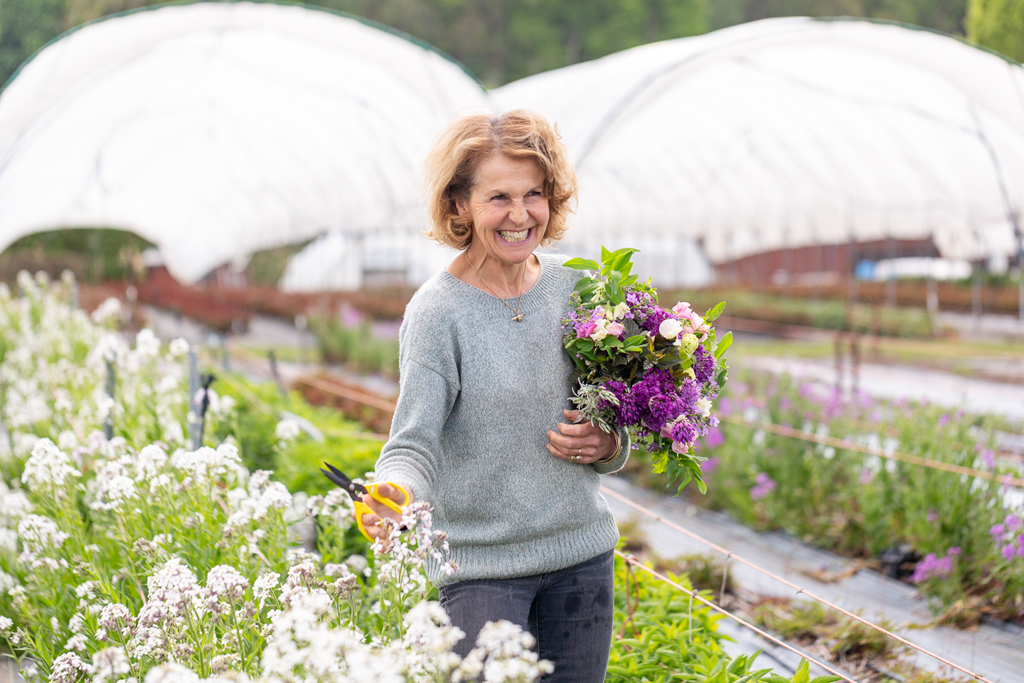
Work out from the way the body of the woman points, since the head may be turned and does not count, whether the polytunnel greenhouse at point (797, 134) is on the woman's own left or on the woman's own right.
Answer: on the woman's own left

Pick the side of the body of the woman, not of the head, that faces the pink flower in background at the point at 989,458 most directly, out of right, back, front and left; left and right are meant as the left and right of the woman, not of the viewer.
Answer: left

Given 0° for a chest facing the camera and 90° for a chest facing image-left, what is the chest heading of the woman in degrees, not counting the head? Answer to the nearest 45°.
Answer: approximately 315°

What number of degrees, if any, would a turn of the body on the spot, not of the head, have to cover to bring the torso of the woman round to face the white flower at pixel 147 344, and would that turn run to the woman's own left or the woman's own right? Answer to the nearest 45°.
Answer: approximately 180°
